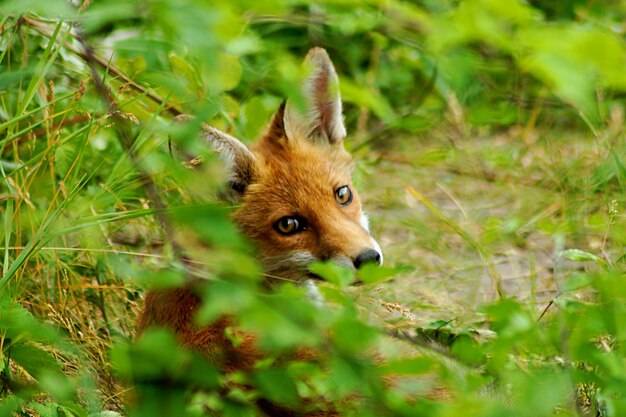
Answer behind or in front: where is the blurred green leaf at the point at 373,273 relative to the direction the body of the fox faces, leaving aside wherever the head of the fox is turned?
in front

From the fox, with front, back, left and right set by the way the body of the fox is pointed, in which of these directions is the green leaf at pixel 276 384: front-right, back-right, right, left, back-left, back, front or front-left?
front-right

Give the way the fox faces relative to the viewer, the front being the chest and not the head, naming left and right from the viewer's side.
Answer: facing the viewer and to the right of the viewer
